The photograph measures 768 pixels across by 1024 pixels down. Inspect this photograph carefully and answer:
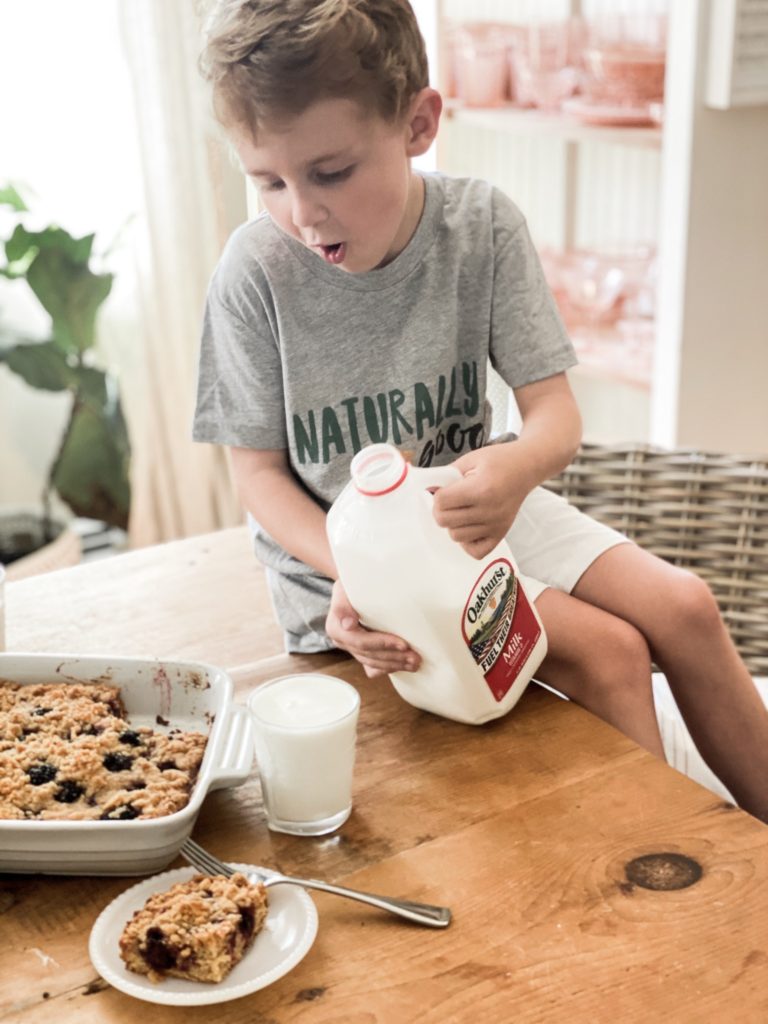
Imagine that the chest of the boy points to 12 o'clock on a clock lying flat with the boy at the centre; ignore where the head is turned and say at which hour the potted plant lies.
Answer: The potted plant is roughly at 5 o'clock from the boy.

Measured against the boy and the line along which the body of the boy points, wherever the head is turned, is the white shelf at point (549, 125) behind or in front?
behind

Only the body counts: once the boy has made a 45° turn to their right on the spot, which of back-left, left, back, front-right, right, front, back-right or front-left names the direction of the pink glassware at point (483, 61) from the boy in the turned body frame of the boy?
back-right

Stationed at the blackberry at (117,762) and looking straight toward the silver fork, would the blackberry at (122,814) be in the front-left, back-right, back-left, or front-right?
front-right

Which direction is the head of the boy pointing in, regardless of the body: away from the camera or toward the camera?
toward the camera

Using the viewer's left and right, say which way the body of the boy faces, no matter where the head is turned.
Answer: facing the viewer
